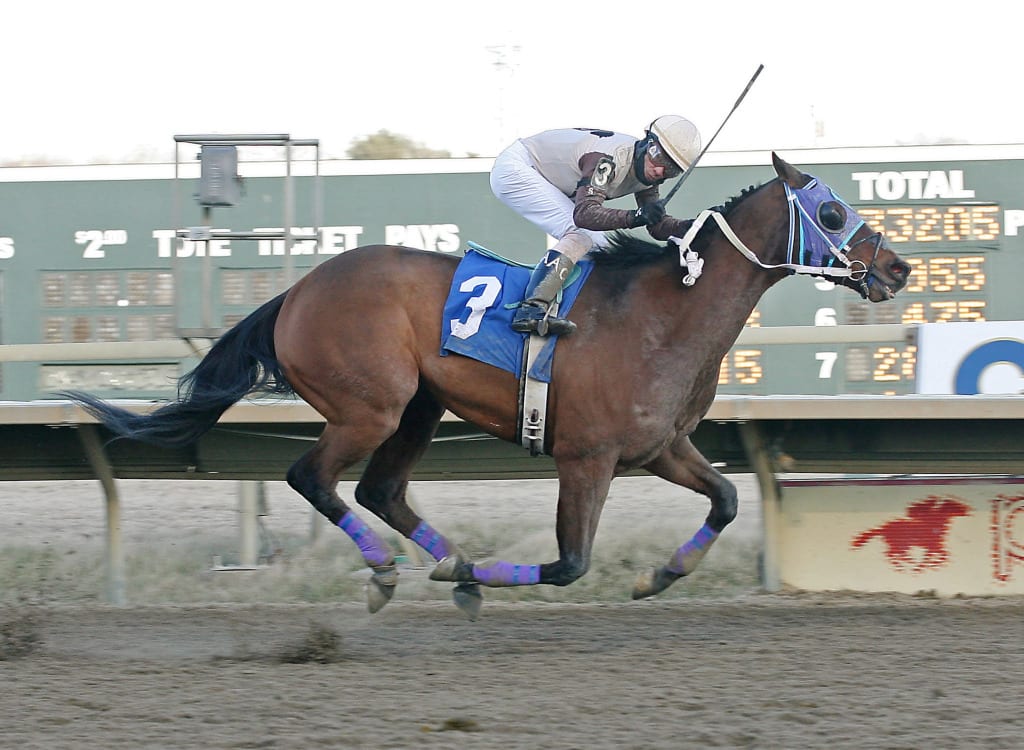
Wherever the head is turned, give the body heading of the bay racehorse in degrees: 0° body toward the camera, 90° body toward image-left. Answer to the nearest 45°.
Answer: approximately 270°
